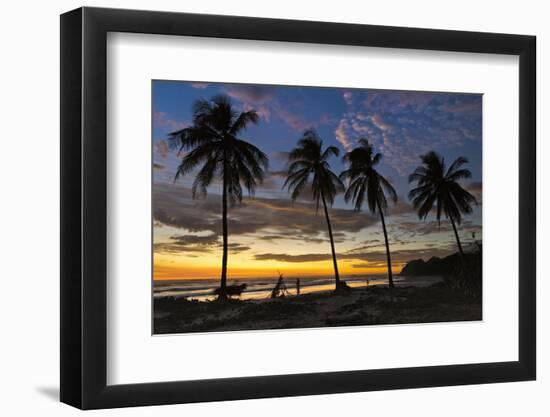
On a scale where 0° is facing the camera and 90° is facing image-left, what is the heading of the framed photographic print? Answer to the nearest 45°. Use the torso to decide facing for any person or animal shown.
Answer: approximately 315°
